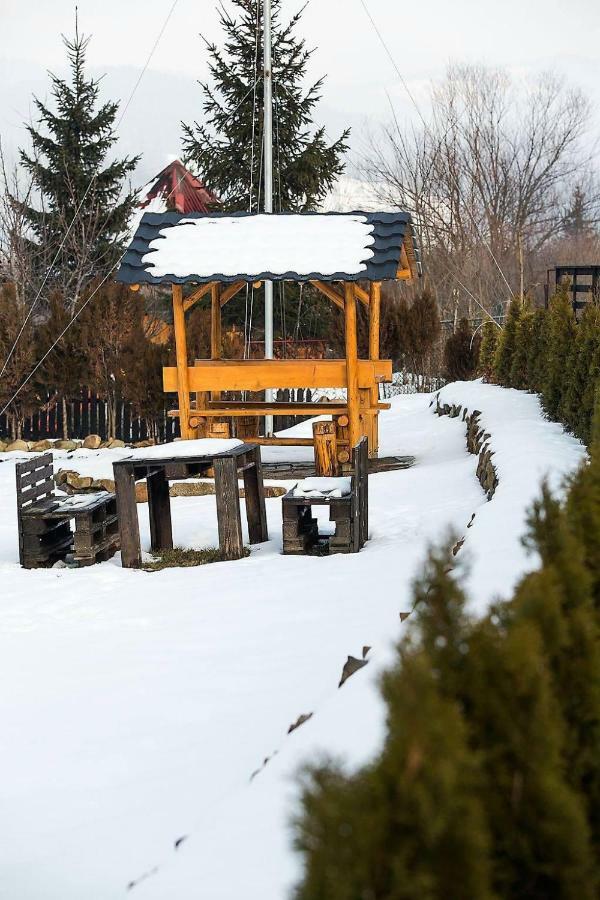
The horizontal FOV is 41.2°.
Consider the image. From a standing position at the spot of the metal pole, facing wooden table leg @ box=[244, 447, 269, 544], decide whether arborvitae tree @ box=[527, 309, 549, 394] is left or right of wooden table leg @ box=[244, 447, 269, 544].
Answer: left

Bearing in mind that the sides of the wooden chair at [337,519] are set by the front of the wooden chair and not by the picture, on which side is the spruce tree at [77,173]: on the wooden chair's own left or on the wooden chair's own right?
on the wooden chair's own right

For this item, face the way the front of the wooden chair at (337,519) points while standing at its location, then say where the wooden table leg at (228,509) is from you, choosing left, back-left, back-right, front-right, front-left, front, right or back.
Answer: front

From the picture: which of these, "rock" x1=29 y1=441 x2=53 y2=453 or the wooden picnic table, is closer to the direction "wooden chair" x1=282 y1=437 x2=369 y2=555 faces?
the wooden picnic table

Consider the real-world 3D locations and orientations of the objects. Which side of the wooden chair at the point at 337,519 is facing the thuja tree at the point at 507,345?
right

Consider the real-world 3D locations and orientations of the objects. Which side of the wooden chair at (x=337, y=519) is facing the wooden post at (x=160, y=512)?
front

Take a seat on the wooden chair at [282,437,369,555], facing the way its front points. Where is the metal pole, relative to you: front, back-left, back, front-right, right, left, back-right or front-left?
right

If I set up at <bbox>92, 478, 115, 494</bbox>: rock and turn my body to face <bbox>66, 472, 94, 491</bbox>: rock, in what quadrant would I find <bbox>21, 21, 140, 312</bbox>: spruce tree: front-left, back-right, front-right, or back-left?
front-right

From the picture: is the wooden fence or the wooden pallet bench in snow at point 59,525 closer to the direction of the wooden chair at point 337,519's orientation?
the wooden pallet bench in snow

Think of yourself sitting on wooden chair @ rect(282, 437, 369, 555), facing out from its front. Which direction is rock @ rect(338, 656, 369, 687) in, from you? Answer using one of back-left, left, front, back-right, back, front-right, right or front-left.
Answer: left

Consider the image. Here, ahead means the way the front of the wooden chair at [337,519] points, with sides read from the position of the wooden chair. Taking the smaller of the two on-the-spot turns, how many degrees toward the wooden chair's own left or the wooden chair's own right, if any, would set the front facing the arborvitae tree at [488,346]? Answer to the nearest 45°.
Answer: approximately 90° to the wooden chair's own right

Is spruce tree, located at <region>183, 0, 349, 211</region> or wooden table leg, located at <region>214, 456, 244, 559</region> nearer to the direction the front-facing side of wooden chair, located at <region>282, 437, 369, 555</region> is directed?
the wooden table leg

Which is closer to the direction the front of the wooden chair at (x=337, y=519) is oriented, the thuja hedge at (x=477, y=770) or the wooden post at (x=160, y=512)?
the wooden post

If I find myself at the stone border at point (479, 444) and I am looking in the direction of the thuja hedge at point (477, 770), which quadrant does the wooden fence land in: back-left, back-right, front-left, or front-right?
back-right

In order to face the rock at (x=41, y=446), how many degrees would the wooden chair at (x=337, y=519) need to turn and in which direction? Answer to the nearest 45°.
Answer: approximately 45° to its right

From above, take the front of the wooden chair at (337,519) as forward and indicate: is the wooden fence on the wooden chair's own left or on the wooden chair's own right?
on the wooden chair's own right

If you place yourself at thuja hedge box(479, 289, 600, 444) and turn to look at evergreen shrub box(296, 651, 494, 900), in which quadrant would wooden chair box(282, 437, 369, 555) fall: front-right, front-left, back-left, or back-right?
front-right

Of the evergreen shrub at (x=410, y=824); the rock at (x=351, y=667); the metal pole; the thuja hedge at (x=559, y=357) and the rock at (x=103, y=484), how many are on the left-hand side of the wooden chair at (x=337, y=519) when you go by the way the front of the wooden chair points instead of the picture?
2

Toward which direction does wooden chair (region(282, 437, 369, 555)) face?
to the viewer's left

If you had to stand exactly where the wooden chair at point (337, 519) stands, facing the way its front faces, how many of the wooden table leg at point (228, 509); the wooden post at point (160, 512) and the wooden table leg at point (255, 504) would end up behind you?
0

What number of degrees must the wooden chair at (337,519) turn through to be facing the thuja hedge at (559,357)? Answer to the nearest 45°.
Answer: approximately 135° to its right
